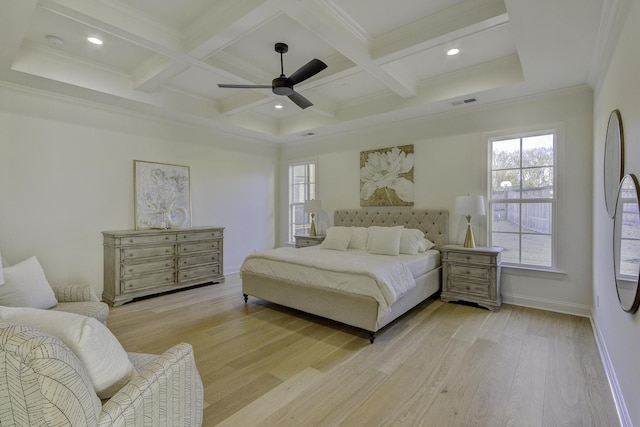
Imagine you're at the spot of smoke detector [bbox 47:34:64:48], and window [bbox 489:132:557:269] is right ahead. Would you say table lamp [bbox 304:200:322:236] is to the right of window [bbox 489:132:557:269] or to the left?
left

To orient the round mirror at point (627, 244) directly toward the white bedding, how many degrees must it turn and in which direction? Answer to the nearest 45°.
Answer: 0° — it already faces it

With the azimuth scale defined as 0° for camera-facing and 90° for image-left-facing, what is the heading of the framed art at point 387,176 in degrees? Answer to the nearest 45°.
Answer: approximately 45°

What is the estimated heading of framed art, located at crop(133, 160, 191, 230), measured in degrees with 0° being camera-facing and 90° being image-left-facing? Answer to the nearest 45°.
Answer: approximately 315°

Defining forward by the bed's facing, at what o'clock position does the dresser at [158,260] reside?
The dresser is roughly at 2 o'clock from the bed.

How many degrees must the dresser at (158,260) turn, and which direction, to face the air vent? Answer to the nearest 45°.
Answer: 0° — it already faces it

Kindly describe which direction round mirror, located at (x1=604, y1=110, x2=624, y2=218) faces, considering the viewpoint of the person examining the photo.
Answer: facing to the left of the viewer

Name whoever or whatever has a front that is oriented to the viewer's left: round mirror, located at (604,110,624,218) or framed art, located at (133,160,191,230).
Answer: the round mirror

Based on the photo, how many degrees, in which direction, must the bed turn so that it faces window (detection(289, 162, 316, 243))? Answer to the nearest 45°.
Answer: approximately 135° to its right

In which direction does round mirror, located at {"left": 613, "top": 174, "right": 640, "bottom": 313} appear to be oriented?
to the viewer's left

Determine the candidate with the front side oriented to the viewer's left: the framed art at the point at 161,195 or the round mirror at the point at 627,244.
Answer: the round mirror

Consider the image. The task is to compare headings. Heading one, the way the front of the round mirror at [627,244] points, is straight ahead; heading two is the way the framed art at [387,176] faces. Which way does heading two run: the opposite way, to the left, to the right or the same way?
to the left

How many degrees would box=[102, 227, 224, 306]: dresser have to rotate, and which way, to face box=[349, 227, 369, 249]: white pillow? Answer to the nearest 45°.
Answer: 0° — it already faces it
